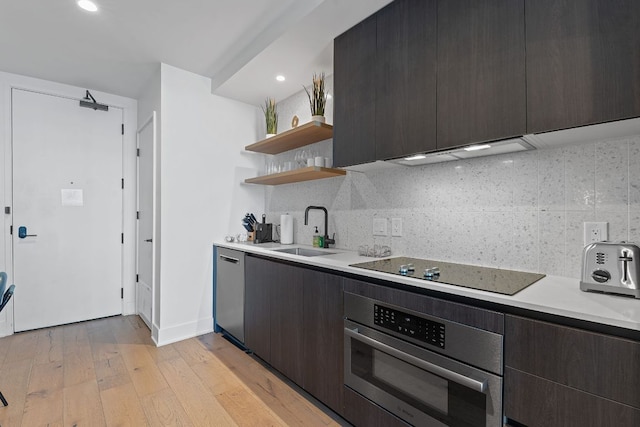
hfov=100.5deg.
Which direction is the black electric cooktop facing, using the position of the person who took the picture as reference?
facing the viewer and to the left of the viewer

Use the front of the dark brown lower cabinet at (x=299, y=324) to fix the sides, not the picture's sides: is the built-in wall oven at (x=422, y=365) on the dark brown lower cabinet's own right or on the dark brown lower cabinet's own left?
on the dark brown lower cabinet's own left

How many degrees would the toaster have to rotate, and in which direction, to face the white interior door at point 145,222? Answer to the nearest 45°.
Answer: approximately 90° to its right

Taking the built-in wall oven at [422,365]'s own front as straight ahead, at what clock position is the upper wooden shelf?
The upper wooden shelf is roughly at 3 o'clock from the built-in wall oven.

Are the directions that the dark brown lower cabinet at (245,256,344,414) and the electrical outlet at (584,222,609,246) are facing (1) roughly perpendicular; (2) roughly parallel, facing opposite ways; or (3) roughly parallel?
roughly parallel

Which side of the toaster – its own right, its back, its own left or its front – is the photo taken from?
front

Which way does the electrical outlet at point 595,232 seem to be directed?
toward the camera

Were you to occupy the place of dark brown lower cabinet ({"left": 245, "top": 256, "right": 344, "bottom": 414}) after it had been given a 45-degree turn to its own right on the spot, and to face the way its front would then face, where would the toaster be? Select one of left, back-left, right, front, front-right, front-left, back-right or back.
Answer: back-left

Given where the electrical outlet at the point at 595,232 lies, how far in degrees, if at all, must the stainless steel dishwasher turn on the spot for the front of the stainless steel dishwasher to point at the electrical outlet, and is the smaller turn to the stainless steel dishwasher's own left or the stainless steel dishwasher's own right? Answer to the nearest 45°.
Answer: approximately 90° to the stainless steel dishwasher's own left

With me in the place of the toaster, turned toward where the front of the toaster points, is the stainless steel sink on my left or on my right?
on my right

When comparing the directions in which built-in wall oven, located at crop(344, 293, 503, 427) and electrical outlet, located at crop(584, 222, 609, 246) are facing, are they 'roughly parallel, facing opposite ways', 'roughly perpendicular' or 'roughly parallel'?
roughly parallel

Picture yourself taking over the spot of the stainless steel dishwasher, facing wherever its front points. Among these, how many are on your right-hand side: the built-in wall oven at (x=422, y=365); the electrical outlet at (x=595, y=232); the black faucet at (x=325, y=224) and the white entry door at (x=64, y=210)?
1
